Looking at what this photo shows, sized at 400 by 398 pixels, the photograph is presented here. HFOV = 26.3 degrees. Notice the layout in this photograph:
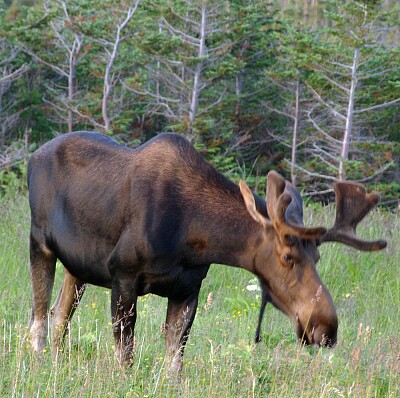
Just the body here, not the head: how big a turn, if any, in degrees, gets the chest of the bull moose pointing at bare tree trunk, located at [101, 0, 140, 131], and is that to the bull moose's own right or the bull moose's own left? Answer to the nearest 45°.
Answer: approximately 135° to the bull moose's own left

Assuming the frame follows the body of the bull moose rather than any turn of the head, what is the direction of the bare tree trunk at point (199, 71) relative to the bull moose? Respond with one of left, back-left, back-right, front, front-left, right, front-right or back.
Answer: back-left

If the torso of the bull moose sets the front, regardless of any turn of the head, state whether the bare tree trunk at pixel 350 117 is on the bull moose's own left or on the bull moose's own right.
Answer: on the bull moose's own left
